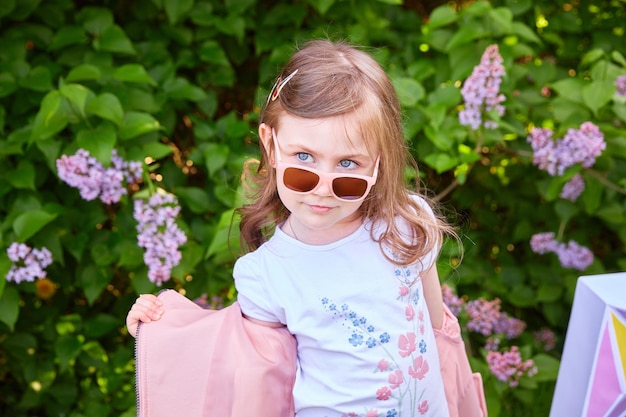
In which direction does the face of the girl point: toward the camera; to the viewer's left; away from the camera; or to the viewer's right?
toward the camera

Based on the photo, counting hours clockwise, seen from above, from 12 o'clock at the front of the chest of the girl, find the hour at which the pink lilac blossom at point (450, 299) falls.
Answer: The pink lilac blossom is roughly at 7 o'clock from the girl.

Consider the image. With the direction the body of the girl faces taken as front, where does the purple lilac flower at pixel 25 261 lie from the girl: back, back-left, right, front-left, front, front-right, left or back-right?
back-right

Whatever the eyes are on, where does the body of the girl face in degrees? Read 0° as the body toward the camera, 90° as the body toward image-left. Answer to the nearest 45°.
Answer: approximately 0°

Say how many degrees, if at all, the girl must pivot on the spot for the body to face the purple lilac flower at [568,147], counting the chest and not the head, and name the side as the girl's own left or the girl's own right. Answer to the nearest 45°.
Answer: approximately 135° to the girl's own left

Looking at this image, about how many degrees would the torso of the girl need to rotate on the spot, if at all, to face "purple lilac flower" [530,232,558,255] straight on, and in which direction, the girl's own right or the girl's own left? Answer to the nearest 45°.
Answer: approximately 135° to the girl's own left

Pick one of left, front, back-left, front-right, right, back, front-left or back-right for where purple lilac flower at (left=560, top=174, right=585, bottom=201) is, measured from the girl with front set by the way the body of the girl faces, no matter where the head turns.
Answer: back-left
